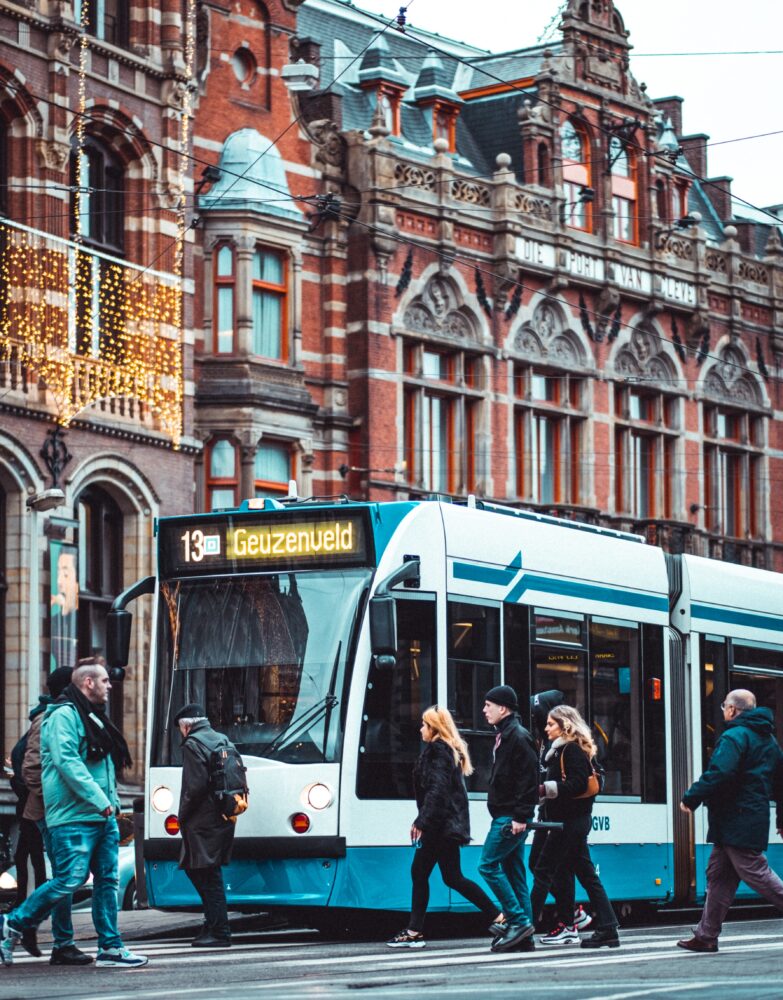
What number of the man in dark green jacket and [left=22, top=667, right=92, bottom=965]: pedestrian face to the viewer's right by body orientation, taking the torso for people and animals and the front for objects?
1

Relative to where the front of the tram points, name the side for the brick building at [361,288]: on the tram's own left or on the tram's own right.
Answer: on the tram's own right

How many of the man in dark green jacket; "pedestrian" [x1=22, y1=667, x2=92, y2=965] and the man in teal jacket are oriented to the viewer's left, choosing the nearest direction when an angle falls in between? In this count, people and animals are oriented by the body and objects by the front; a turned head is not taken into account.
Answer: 1

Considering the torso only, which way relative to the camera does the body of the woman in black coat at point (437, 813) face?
to the viewer's left

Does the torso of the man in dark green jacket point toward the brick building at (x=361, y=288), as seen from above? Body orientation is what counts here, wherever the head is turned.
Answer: no

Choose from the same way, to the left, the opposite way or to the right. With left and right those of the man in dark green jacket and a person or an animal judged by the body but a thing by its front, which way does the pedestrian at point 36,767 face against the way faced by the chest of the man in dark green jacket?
the opposite way

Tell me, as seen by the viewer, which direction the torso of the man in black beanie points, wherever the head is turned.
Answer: to the viewer's left

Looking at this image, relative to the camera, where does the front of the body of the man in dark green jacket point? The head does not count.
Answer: to the viewer's left

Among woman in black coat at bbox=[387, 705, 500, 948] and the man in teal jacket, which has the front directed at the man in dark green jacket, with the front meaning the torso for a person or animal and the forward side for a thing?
the man in teal jacket

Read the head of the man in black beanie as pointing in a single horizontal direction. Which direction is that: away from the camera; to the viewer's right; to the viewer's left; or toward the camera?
to the viewer's left

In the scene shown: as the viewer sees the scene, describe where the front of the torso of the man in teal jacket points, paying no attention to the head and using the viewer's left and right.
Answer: facing to the right of the viewer

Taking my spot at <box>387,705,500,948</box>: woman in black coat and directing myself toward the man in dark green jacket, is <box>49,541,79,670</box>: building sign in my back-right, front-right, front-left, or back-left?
back-left

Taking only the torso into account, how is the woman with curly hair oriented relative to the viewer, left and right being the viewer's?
facing to the left of the viewer

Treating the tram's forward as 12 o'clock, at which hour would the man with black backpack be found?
The man with black backpack is roughly at 12 o'clock from the tram.

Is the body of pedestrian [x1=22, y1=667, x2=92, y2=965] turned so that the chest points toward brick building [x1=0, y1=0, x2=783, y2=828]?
no

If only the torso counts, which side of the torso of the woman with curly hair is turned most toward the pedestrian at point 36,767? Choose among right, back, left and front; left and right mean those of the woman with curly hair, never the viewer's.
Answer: front

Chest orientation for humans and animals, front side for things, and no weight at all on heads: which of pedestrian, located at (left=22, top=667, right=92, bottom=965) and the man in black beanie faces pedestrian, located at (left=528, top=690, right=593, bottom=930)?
pedestrian, located at (left=22, top=667, right=92, bottom=965)

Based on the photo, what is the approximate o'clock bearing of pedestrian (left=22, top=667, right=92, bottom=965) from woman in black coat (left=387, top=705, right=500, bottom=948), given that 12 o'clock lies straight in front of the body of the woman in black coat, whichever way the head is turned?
The pedestrian is roughly at 12 o'clock from the woman in black coat.
